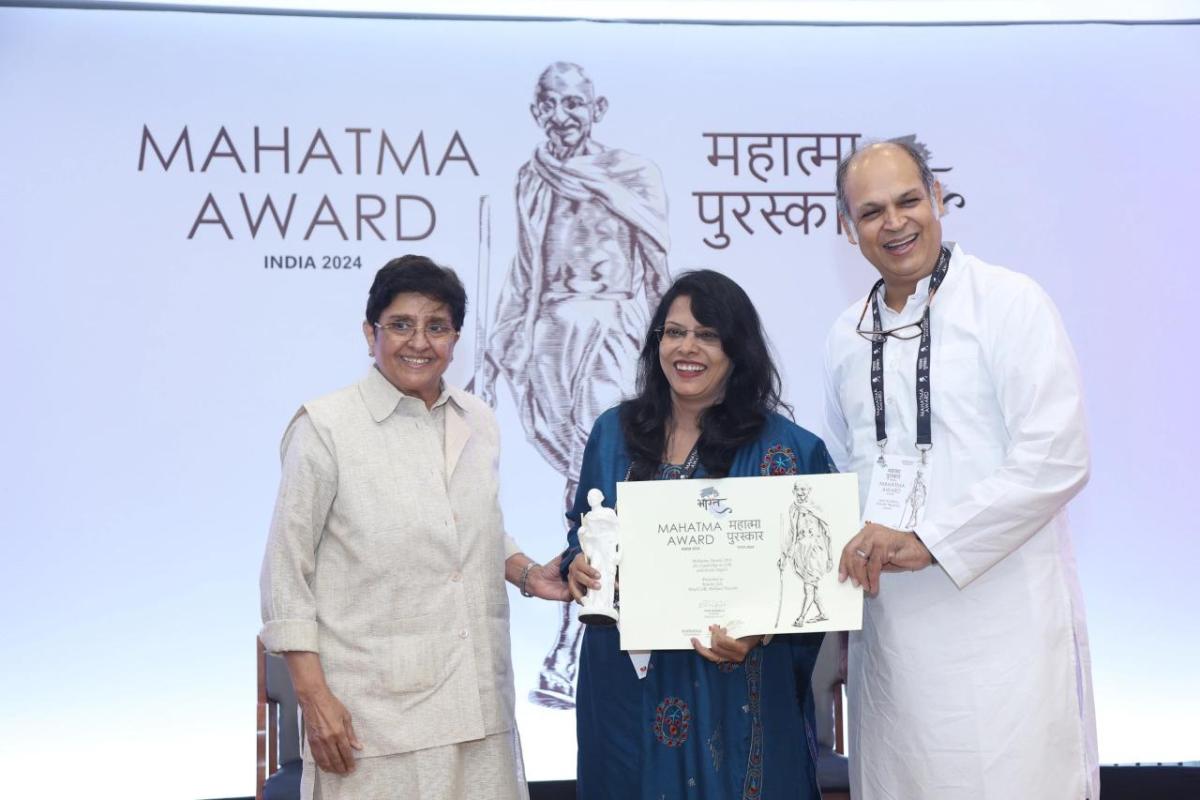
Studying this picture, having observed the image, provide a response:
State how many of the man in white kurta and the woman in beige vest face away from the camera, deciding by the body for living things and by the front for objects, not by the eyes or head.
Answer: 0

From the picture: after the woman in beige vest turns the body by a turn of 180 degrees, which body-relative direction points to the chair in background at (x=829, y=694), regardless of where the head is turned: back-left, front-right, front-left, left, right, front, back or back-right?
right

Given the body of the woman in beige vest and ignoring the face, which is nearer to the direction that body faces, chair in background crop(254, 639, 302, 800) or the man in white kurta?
the man in white kurta

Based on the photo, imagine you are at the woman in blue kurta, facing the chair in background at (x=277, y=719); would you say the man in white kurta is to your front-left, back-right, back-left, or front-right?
back-right

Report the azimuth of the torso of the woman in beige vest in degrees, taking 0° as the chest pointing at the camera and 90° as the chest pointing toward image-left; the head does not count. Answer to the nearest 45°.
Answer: approximately 315°
